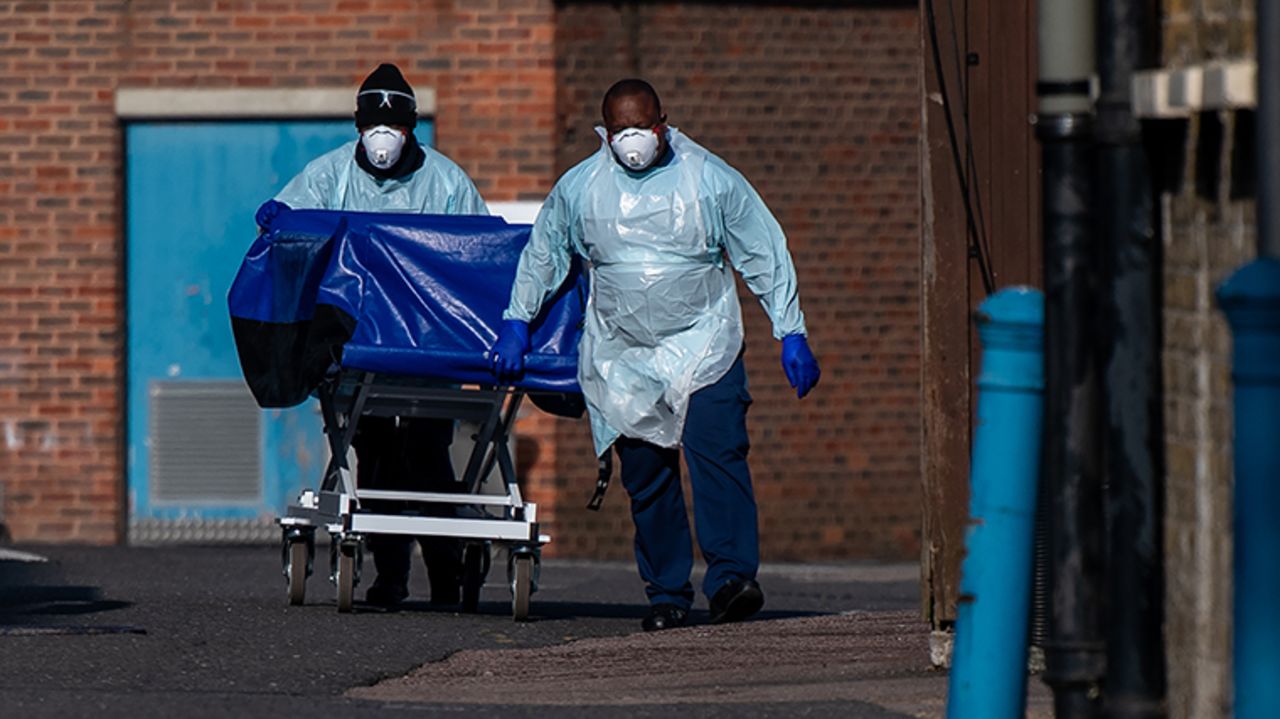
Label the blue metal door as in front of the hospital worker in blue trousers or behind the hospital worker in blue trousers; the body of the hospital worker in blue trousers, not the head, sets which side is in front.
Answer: behind

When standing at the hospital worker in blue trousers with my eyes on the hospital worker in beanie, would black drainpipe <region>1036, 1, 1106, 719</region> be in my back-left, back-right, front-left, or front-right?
back-left

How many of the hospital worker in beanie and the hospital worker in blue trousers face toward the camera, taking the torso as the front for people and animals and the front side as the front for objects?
2

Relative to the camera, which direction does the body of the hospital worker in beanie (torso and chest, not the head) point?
toward the camera

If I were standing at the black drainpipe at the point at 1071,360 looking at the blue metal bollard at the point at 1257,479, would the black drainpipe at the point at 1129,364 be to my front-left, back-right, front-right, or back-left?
front-left

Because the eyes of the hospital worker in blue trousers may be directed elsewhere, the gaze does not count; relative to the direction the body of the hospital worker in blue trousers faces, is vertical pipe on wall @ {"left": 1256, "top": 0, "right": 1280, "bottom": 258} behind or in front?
in front

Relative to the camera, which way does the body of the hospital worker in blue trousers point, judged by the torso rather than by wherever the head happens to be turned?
toward the camera

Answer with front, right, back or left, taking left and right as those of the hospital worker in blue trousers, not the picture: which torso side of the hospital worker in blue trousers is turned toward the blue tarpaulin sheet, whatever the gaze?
right

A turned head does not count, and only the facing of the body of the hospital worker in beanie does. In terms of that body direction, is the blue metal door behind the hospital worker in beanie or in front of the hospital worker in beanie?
behind

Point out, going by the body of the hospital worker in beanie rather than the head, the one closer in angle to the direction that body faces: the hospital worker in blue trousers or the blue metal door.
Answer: the hospital worker in blue trousers
